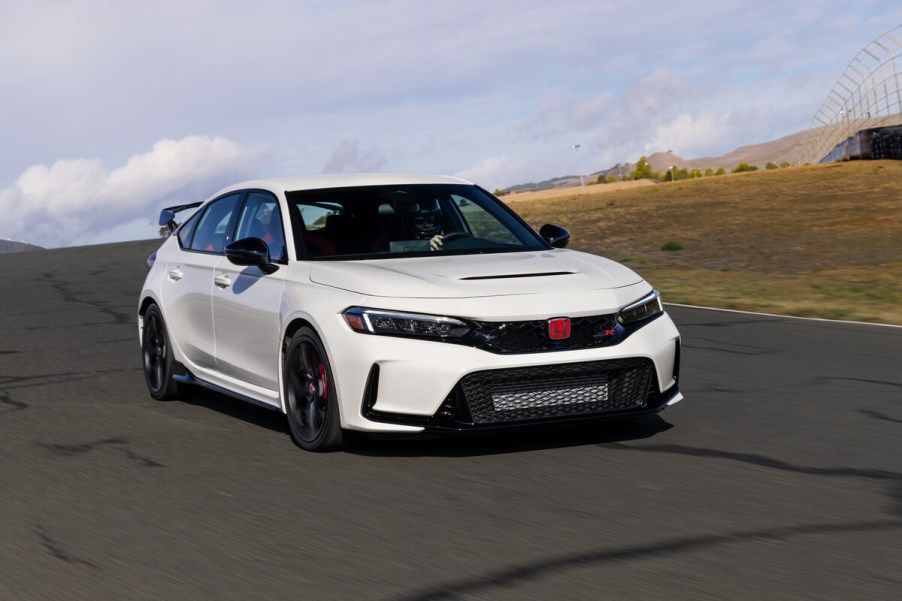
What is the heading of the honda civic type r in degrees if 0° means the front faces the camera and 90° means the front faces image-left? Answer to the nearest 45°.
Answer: approximately 315°

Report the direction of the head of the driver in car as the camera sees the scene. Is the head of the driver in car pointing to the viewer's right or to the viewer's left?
to the viewer's right

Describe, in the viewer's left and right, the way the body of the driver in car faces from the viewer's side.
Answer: facing the viewer and to the right of the viewer
